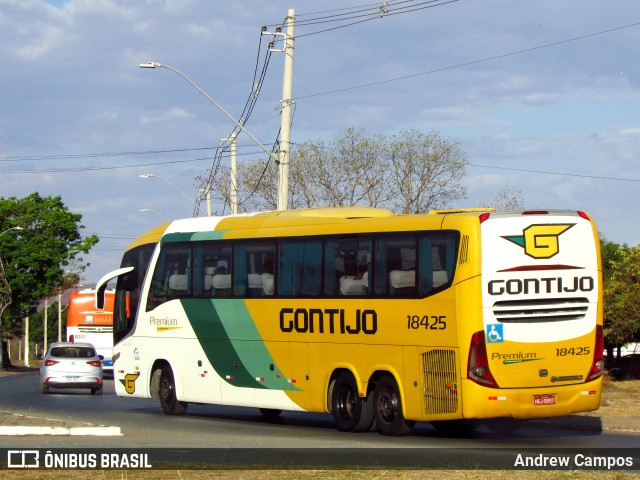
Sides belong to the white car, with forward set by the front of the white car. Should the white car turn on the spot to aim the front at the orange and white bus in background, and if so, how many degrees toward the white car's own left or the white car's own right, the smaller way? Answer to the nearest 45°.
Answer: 0° — it already faces it

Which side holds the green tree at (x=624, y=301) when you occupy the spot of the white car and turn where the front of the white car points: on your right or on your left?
on your right

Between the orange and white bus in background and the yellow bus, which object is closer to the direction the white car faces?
the orange and white bus in background

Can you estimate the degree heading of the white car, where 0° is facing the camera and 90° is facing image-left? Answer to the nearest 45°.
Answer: approximately 180°

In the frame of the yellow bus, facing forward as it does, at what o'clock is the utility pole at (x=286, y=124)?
The utility pole is roughly at 1 o'clock from the yellow bus.

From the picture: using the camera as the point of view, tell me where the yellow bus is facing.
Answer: facing away from the viewer and to the left of the viewer
